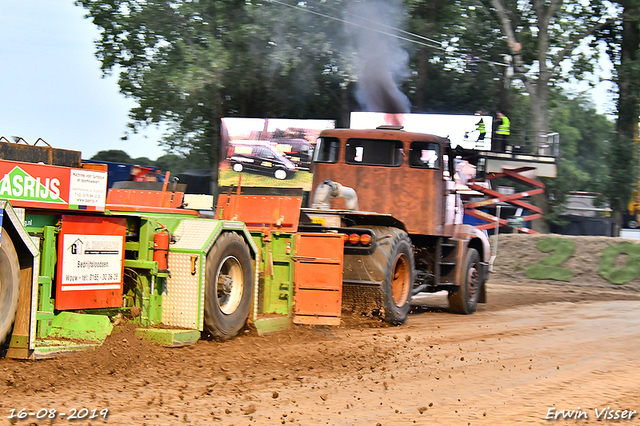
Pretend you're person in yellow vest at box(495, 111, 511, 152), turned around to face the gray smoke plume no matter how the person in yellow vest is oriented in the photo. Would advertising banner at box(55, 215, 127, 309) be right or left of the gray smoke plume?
left

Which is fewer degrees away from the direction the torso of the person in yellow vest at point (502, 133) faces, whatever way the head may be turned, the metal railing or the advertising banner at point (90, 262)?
the advertising banner

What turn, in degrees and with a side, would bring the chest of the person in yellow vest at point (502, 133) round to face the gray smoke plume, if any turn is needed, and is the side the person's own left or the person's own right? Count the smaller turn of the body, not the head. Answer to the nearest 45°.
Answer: approximately 45° to the person's own left
